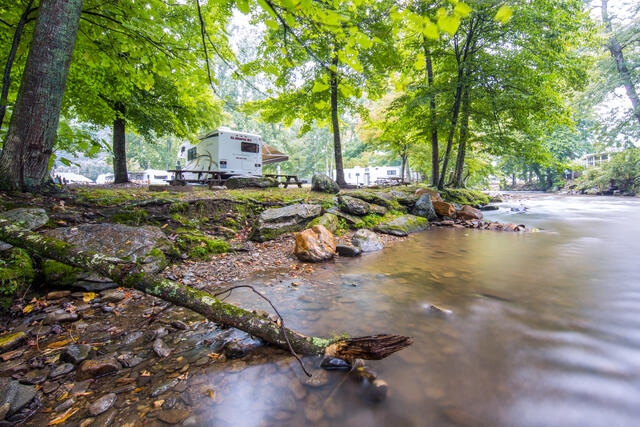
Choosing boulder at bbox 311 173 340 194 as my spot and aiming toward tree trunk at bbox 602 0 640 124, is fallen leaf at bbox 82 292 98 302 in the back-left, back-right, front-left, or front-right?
back-right

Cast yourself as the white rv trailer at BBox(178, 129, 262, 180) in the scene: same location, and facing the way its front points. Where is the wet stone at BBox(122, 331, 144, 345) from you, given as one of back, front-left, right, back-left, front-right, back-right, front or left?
back-left

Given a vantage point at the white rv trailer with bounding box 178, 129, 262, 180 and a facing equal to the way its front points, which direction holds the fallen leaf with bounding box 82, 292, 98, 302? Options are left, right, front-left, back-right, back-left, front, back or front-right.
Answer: back-left

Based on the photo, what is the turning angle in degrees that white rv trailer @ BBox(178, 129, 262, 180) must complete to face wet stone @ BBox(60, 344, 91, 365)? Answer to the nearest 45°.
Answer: approximately 135° to its left

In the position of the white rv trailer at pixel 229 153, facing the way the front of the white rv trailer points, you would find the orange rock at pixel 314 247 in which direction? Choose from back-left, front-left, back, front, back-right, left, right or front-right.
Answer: back-left

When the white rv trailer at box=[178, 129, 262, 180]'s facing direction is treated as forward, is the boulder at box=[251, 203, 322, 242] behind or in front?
behind

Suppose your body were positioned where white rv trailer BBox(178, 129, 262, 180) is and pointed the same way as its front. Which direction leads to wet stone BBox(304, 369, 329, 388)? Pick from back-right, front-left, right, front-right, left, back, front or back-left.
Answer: back-left

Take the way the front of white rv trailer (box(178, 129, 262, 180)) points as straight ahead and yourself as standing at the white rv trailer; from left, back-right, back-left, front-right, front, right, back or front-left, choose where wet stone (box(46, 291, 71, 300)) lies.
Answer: back-left

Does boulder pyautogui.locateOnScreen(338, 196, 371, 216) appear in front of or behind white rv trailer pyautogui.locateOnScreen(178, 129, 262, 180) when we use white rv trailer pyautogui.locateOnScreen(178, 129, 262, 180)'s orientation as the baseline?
behind

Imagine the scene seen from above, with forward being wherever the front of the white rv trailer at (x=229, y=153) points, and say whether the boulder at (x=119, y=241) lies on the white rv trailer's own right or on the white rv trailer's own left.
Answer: on the white rv trailer's own left

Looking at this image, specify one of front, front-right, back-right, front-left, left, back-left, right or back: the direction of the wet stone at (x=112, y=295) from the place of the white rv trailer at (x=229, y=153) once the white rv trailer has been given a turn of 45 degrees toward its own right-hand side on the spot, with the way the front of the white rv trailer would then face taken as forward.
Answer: back

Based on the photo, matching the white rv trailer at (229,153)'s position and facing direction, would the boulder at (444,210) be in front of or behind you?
behind

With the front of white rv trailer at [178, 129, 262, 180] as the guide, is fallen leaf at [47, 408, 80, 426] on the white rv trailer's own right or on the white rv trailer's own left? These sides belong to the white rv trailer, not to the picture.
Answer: on the white rv trailer's own left

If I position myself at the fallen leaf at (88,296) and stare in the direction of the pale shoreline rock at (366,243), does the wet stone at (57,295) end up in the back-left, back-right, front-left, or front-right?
back-left

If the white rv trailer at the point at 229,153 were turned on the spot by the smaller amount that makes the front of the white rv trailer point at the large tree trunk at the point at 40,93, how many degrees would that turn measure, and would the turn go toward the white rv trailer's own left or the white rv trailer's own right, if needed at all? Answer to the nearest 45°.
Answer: approximately 135° to the white rv trailer's own left

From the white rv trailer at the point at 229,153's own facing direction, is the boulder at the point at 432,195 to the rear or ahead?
to the rear

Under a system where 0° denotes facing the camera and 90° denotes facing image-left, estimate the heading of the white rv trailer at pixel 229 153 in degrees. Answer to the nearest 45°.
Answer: approximately 135°

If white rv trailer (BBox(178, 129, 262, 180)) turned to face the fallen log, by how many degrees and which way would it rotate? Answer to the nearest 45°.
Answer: approximately 135° to its left

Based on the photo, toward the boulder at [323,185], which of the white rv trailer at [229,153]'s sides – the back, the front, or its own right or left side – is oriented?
back
